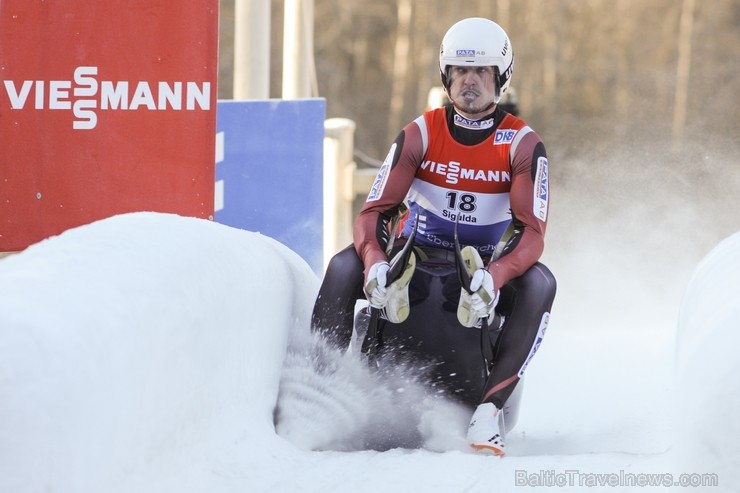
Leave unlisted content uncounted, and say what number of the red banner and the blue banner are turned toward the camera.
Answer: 2

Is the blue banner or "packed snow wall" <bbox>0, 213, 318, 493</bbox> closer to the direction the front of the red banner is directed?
the packed snow wall

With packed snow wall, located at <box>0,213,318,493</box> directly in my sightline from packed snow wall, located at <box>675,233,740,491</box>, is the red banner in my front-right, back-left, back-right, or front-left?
front-right

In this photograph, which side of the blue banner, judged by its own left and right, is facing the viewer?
front

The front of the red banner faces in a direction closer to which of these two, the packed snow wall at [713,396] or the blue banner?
the packed snow wall

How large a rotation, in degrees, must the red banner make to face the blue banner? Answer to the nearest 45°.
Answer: approximately 135° to its left

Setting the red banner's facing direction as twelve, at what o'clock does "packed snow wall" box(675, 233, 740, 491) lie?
The packed snow wall is roughly at 11 o'clock from the red banner.

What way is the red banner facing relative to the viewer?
toward the camera

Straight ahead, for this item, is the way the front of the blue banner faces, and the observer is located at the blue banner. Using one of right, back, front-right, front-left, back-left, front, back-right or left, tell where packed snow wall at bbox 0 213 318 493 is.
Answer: front

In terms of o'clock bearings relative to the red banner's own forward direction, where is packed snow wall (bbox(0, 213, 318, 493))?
The packed snow wall is roughly at 12 o'clock from the red banner.

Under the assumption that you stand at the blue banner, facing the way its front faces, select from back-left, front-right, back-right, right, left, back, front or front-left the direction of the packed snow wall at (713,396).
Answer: front
